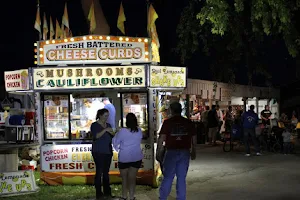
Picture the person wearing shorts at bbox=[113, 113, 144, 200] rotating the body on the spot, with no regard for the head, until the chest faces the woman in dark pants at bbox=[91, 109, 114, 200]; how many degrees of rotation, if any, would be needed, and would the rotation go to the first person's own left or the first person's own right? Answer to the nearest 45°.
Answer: approximately 45° to the first person's own left

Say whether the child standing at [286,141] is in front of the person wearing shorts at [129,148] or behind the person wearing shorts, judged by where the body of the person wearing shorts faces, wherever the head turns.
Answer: in front

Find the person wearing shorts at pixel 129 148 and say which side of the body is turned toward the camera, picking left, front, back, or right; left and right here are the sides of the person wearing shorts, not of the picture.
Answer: back

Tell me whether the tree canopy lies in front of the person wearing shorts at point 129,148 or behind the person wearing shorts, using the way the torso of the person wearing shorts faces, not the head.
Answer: in front

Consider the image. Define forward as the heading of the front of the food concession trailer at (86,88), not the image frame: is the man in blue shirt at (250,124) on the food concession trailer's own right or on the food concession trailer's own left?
on the food concession trailer's own left

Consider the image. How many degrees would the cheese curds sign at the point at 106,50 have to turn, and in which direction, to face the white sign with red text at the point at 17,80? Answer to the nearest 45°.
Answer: approximately 90° to its right
